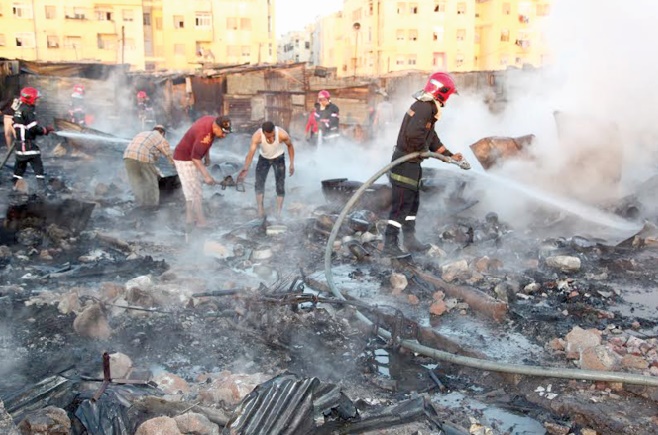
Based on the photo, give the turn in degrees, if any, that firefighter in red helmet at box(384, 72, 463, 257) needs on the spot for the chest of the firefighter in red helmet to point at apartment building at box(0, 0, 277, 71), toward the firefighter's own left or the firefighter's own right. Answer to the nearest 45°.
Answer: approximately 135° to the firefighter's own left

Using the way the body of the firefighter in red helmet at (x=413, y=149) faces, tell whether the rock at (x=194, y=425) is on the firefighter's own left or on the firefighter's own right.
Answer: on the firefighter's own right

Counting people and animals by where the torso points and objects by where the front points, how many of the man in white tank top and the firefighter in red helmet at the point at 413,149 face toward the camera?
1

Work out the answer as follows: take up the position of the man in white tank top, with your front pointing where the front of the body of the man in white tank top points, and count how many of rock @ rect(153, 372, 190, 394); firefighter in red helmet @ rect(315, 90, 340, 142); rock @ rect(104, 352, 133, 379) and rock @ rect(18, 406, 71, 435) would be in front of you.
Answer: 3

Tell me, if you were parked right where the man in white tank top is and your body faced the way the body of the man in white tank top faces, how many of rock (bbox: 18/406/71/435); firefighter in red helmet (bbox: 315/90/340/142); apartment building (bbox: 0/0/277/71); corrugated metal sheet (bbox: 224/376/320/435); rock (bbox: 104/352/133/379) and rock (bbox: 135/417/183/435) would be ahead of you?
4

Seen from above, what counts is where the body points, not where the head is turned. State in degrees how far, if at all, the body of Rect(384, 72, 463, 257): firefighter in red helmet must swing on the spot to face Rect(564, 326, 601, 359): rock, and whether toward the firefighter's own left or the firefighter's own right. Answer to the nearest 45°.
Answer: approximately 45° to the firefighter's own right

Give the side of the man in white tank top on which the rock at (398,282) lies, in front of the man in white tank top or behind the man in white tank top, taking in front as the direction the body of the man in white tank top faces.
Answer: in front

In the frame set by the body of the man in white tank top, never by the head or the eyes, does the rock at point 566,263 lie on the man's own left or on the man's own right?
on the man's own left

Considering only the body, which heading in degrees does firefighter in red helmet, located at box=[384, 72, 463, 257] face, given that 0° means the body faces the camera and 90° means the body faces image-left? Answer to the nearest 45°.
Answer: approximately 270°

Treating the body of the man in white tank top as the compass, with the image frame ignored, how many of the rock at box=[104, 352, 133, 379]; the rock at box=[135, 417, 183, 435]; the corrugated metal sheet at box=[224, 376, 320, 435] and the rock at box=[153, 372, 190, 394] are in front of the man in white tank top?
4

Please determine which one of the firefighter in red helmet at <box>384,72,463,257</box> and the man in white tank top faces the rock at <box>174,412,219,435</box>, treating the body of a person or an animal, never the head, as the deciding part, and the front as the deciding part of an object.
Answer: the man in white tank top

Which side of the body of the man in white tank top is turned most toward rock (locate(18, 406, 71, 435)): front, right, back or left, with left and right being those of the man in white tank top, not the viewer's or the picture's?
front

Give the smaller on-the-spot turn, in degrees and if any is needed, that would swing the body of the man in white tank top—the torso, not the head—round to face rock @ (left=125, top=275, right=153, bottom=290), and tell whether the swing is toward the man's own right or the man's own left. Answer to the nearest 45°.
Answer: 0° — they already face it

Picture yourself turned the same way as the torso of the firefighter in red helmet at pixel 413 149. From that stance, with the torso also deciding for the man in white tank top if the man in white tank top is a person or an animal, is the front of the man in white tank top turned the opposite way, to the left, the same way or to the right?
to the right

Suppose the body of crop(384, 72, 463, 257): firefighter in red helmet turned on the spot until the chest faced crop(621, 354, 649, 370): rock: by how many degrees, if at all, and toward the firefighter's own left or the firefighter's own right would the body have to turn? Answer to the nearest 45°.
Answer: approximately 45° to the firefighter's own right

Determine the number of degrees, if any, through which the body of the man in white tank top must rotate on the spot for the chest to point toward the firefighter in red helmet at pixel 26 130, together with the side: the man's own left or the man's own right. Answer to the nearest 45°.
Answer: approximately 135° to the man's own right
